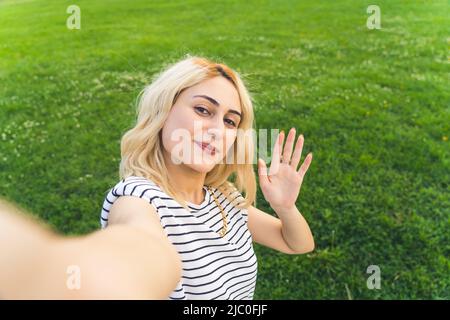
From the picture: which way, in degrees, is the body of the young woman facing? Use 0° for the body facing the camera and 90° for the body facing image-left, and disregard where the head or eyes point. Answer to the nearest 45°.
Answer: approximately 315°

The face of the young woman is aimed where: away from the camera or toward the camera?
toward the camera
